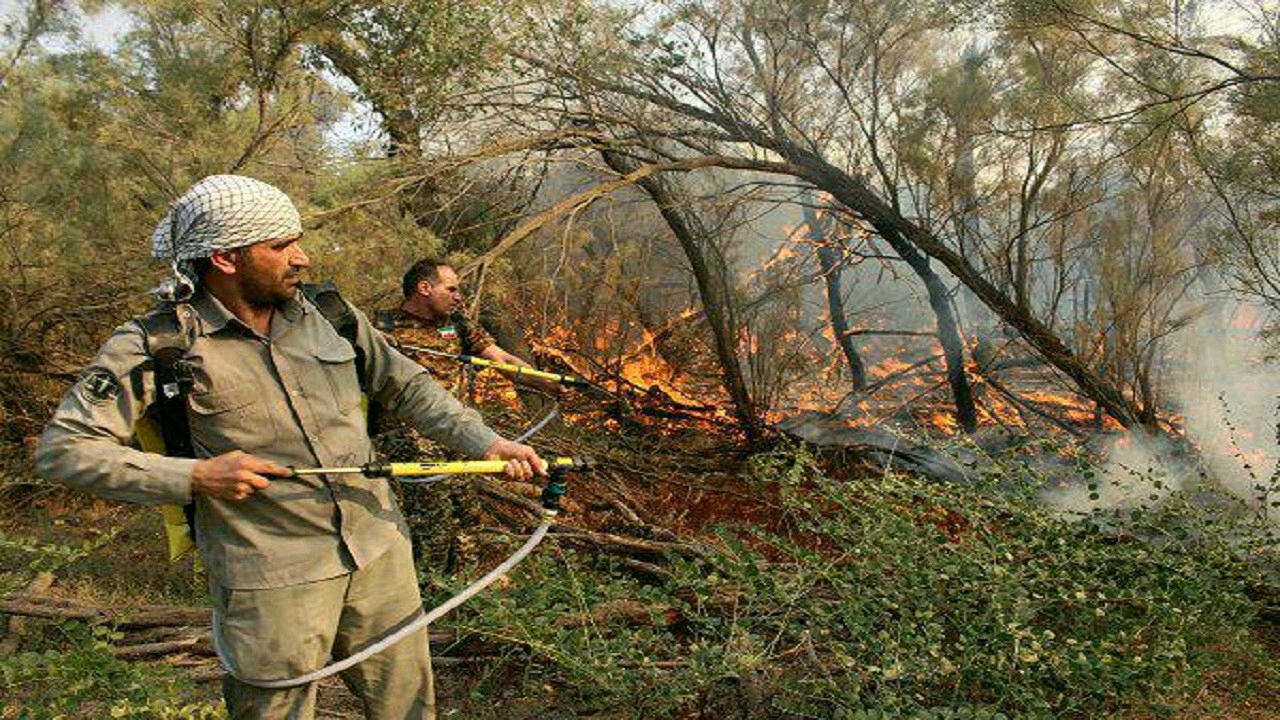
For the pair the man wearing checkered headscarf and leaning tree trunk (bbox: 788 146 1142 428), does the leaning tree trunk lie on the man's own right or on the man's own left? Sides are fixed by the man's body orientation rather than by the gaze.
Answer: on the man's own left

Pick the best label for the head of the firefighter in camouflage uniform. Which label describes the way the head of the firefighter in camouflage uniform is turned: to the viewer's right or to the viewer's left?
to the viewer's right

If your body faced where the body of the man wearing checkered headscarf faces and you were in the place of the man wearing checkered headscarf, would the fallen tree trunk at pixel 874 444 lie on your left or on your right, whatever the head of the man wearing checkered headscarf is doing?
on your left

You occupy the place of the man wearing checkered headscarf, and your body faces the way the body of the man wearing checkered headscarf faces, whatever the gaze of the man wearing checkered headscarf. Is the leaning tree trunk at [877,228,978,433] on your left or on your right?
on your left

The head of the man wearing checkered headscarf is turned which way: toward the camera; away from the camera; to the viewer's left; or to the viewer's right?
to the viewer's right

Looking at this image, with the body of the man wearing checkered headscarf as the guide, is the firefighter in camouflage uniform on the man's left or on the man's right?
on the man's left

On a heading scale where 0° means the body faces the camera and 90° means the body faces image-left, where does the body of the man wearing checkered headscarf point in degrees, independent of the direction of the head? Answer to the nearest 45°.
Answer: approximately 315°

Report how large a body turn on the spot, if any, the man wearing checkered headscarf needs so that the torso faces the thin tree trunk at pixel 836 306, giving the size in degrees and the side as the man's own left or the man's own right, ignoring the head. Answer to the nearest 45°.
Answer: approximately 90° to the man's own left

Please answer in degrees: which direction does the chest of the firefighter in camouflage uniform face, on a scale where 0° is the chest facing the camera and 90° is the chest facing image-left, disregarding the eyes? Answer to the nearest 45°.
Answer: approximately 315°

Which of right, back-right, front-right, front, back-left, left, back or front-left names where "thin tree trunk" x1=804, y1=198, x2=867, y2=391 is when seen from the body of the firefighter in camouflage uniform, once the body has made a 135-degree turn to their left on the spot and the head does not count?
front-right
